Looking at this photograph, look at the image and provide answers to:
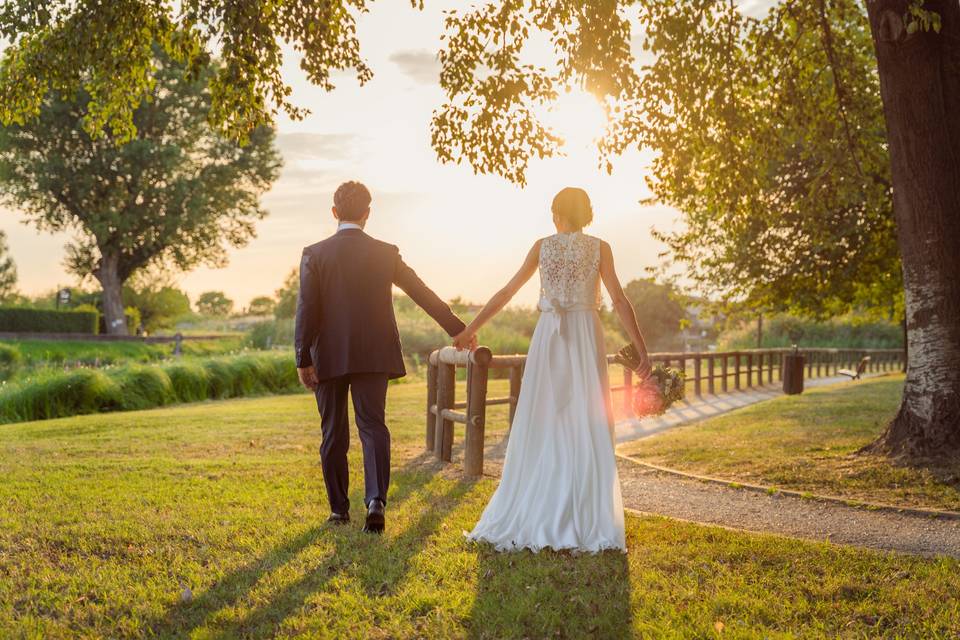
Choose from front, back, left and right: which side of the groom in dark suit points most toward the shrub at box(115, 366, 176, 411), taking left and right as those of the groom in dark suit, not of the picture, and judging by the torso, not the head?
front

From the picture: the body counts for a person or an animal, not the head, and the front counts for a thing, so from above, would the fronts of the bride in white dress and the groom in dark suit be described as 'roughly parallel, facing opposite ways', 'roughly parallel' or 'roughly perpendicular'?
roughly parallel

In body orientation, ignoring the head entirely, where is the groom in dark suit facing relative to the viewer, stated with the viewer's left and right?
facing away from the viewer

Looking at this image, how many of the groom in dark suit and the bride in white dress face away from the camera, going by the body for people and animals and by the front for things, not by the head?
2

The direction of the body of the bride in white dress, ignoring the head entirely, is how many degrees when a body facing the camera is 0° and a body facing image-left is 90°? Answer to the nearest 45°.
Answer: approximately 180°

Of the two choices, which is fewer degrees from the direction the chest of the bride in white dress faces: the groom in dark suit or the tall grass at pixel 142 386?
the tall grass

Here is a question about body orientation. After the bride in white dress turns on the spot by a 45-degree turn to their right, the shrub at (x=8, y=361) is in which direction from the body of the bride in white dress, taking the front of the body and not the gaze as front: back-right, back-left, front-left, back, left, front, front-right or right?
left

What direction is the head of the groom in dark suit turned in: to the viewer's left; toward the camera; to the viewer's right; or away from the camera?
away from the camera

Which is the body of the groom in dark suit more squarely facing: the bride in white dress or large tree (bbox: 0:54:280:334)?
the large tree

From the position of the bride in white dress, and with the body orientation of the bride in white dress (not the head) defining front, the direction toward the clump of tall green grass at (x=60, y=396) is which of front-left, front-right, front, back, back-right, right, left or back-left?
front-left

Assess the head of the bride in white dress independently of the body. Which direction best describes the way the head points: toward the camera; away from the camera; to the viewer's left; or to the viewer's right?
away from the camera

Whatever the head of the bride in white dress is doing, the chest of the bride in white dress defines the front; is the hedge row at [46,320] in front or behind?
in front

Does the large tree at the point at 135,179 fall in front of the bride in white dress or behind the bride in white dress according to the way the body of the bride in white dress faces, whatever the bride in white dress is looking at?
in front

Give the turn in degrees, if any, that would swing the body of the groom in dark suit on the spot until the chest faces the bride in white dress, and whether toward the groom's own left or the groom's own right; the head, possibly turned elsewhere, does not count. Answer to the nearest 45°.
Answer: approximately 90° to the groom's own right
